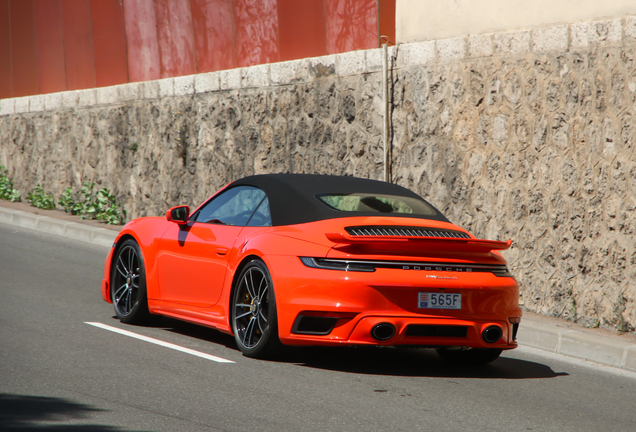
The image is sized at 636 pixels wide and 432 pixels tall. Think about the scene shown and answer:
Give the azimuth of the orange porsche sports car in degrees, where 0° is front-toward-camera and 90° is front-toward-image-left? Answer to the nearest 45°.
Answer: approximately 135°

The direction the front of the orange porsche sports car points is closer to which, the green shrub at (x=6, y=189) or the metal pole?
the green shrub

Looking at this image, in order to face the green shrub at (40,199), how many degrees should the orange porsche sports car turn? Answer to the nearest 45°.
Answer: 0° — it already faces it

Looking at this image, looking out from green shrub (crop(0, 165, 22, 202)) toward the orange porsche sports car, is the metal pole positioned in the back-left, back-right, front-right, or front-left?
front-left

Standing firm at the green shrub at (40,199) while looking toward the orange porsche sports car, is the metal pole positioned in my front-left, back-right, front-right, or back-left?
front-left

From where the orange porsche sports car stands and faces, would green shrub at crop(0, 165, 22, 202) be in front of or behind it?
in front

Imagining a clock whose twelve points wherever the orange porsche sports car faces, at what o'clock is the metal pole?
The metal pole is roughly at 2 o'clock from the orange porsche sports car.
